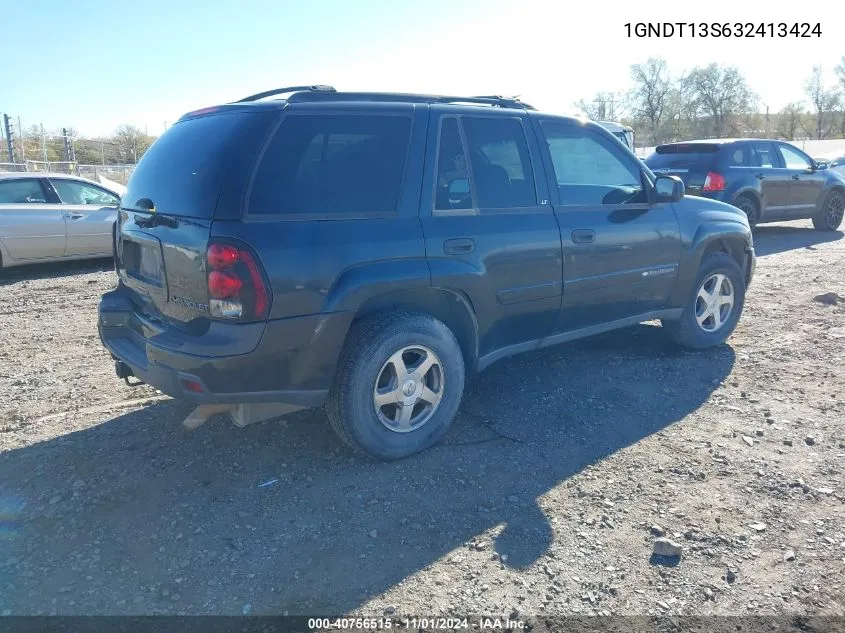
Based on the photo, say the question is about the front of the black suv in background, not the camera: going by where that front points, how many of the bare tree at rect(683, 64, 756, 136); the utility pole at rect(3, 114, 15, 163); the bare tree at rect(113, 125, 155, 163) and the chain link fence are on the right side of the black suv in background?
0

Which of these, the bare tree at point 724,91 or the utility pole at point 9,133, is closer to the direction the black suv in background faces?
the bare tree

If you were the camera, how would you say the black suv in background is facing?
facing away from the viewer and to the right of the viewer

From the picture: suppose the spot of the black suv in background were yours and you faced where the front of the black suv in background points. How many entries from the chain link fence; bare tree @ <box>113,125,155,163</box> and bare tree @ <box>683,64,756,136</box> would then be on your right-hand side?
0

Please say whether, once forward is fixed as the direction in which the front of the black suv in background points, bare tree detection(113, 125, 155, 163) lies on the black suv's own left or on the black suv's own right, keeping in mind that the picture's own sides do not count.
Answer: on the black suv's own left

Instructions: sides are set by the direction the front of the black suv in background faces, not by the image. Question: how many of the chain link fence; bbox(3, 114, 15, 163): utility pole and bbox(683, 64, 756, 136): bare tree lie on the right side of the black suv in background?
0

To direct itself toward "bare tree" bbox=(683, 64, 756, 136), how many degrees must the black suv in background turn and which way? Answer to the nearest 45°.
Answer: approximately 45° to its left
